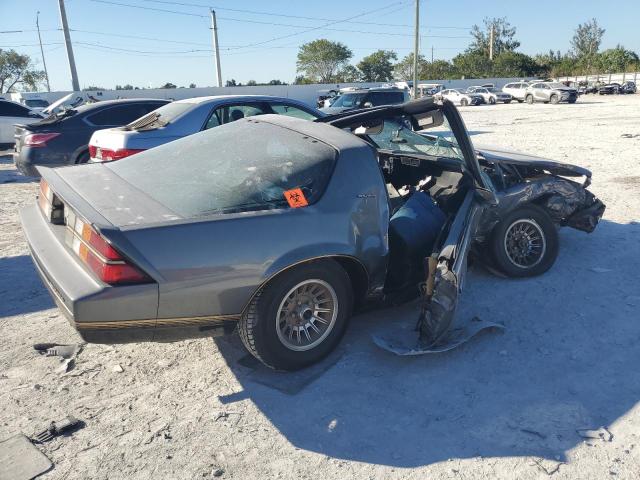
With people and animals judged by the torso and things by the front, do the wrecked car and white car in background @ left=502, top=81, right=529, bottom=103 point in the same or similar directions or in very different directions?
very different directions

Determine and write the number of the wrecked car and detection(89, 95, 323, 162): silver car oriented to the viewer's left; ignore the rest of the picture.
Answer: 0

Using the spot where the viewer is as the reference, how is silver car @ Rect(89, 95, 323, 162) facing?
facing away from the viewer and to the right of the viewer

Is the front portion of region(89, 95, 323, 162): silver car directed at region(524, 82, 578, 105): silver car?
yes

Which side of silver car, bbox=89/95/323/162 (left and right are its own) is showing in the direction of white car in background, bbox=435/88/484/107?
front

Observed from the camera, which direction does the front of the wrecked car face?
facing away from the viewer and to the right of the viewer

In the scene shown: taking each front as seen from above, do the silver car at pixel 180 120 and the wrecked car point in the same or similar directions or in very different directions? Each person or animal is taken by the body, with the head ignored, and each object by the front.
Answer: same or similar directions

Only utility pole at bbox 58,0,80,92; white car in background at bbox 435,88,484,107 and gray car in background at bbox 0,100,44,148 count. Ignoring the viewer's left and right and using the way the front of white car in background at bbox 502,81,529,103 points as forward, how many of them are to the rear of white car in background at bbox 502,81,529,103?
0

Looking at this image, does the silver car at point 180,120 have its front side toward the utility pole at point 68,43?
no

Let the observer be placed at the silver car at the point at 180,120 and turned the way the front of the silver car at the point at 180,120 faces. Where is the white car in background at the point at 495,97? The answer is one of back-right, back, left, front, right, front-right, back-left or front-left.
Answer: front
